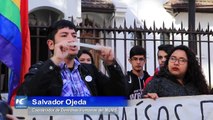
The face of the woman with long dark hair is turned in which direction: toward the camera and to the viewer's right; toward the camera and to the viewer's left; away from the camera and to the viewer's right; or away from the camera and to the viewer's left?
toward the camera and to the viewer's left

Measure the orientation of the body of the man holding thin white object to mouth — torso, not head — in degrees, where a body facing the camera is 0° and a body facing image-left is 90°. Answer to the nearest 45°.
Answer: approximately 315°

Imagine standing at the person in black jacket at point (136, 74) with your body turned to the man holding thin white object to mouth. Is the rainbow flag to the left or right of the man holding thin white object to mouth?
right

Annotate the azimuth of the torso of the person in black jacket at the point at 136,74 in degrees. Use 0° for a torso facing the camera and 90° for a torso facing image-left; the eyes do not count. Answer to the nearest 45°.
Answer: approximately 0°

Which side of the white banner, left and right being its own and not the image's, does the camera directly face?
front

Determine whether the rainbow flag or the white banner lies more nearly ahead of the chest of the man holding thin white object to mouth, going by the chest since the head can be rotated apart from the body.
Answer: the white banner

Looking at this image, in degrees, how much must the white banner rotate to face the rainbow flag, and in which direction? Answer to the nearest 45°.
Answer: approximately 135° to its right
